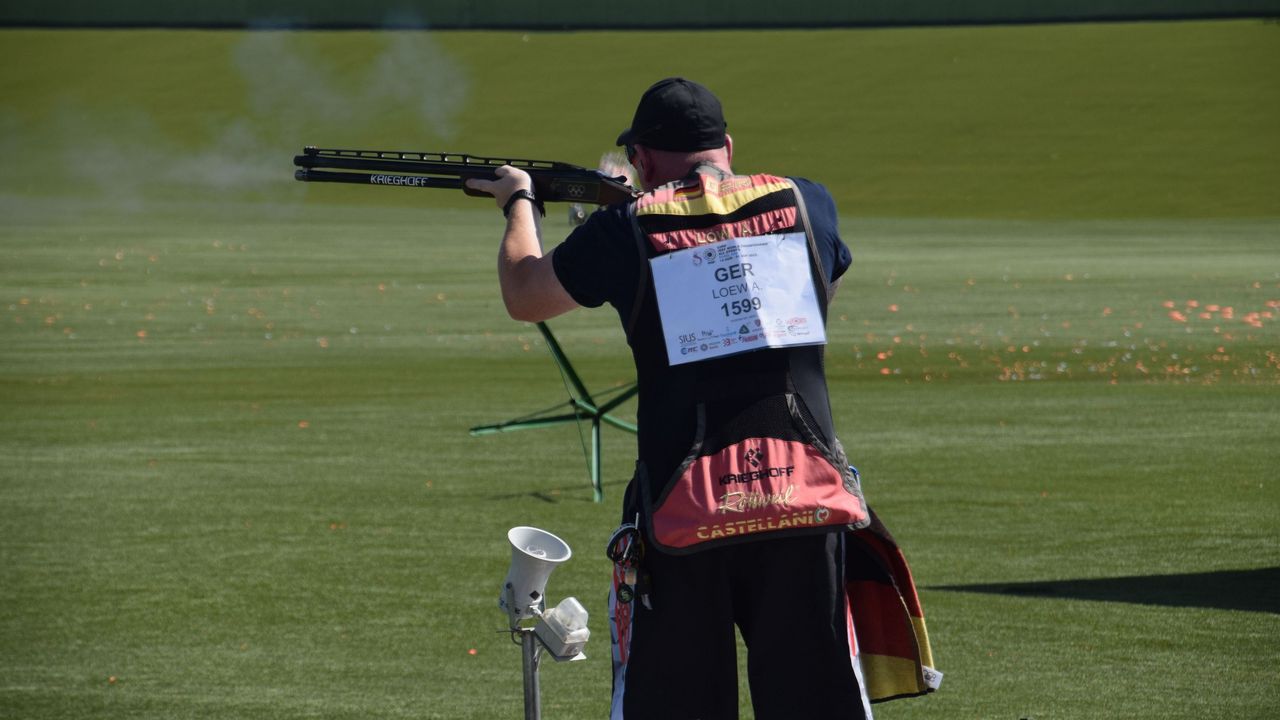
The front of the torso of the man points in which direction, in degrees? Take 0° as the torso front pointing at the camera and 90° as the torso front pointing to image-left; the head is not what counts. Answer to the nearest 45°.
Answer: approximately 180°

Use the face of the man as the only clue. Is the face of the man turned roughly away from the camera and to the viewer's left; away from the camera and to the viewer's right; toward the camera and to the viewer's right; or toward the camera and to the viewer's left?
away from the camera and to the viewer's left
